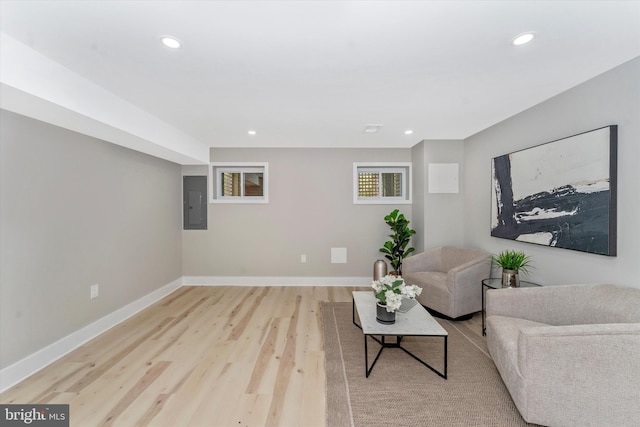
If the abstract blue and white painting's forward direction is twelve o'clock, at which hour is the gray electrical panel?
The gray electrical panel is roughly at 1 o'clock from the abstract blue and white painting.

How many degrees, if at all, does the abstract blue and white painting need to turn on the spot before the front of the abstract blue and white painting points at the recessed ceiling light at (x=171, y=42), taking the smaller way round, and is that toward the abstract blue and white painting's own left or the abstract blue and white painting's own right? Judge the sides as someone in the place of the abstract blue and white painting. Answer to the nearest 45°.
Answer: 0° — it already faces it

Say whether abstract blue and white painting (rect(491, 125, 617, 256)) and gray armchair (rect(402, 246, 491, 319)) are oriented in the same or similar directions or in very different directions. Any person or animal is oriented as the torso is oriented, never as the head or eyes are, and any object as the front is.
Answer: same or similar directions

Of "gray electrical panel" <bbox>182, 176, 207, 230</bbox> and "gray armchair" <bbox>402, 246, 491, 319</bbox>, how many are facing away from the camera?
0

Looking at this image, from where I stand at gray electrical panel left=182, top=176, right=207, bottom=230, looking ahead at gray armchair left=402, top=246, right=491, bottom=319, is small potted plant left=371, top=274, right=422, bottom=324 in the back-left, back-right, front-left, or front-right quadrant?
front-right

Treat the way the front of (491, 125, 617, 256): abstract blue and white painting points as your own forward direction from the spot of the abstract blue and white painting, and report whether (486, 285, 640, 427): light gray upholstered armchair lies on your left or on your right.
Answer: on your left

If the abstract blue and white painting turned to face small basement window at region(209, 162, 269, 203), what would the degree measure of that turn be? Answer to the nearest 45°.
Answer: approximately 45° to its right

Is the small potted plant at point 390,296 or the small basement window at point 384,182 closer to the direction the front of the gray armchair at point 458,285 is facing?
the small potted plant

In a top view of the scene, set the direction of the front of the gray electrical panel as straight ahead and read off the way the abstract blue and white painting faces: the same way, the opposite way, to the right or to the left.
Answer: to the right

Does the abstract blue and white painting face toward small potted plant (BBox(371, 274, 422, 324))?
yes

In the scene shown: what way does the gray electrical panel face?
toward the camera

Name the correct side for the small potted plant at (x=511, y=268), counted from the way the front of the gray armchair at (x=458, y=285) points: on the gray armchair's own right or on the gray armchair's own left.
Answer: on the gray armchair's own left

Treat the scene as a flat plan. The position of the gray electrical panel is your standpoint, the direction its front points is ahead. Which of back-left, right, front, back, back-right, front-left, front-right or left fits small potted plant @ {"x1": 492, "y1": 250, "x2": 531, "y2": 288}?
front-left

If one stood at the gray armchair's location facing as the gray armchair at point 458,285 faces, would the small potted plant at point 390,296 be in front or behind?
in front

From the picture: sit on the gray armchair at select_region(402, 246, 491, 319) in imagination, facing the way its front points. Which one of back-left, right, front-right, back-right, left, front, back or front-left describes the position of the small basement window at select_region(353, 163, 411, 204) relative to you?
right
